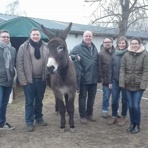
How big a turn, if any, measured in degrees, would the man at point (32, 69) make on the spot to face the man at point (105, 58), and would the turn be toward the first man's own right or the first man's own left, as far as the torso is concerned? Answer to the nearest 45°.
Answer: approximately 45° to the first man's own left

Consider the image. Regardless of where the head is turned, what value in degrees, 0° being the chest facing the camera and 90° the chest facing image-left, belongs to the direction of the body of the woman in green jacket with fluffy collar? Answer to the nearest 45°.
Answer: approximately 0°

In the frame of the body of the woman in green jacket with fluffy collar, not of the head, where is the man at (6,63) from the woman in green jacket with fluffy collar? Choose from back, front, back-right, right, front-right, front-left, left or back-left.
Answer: right

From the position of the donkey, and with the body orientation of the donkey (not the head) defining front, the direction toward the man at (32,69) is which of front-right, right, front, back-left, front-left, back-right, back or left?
right

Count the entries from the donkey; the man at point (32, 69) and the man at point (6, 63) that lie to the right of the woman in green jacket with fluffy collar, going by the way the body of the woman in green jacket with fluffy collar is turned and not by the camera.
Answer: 3

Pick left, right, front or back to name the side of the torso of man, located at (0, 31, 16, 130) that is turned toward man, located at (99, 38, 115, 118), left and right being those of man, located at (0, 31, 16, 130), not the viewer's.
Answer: left

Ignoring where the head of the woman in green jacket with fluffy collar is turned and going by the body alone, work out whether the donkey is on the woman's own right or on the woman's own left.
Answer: on the woman's own right

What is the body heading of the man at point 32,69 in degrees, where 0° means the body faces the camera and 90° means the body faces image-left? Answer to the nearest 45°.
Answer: approximately 315°
